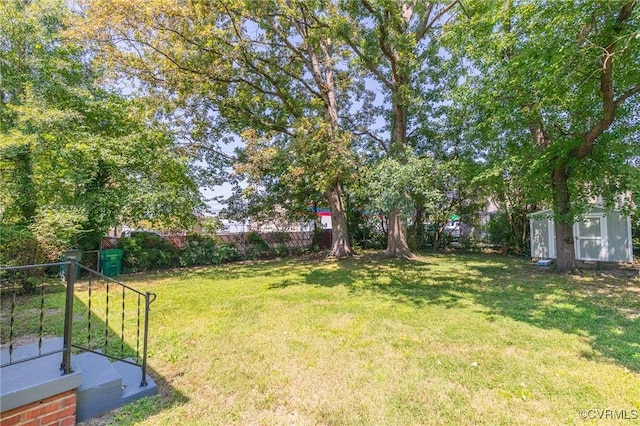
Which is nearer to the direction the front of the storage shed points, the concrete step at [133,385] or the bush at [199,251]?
the concrete step

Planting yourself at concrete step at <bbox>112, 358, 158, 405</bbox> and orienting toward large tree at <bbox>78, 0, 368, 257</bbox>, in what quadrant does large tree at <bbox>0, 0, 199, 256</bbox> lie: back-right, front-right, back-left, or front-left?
front-left

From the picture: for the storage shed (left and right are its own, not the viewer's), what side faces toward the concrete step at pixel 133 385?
front

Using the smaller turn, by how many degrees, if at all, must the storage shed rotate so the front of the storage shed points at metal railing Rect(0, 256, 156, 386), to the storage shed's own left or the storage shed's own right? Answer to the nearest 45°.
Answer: approximately 45° to the storage shed's own right

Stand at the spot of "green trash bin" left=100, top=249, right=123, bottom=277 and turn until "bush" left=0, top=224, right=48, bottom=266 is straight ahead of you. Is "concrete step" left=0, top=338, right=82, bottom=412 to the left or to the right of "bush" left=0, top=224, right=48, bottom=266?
left

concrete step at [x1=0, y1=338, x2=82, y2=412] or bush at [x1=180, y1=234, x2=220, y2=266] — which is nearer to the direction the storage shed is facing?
the concrete step

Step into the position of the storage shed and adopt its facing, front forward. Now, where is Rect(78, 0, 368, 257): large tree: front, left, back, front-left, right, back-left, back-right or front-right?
front-right

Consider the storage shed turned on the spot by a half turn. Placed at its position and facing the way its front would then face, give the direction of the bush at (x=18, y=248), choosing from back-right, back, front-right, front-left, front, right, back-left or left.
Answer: back-left

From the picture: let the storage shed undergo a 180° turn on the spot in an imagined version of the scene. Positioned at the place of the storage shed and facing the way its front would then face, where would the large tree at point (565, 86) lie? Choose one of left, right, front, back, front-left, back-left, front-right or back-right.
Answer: back

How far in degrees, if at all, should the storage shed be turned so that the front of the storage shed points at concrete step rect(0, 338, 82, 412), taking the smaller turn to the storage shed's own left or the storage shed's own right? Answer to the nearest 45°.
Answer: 0° — it already faces it

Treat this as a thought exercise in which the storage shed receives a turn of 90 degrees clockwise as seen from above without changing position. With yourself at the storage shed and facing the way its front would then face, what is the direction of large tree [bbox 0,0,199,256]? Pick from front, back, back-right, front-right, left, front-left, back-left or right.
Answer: front-left

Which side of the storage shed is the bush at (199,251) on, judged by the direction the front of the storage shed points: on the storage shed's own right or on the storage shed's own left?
on the storage shed's own right

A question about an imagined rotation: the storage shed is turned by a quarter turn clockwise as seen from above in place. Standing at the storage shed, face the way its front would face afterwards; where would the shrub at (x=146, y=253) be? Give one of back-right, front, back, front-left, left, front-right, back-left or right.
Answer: front-left

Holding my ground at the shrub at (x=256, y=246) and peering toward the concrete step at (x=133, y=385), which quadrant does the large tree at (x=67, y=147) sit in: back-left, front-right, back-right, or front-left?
front-right

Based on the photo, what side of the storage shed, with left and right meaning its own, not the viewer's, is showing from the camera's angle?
front
